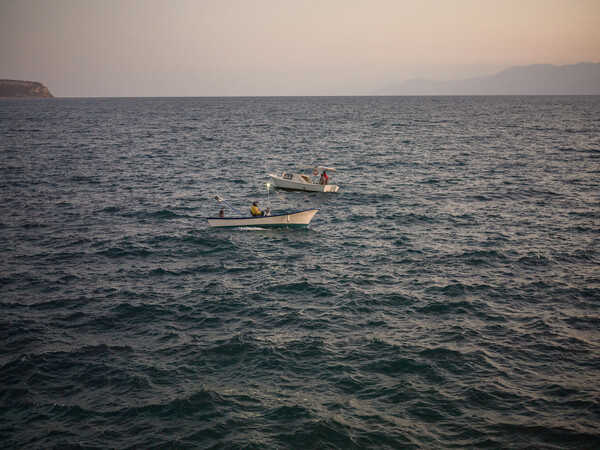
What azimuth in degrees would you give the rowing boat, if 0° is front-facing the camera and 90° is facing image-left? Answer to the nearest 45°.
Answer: approximately 270°

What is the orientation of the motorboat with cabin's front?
to the viewer's left

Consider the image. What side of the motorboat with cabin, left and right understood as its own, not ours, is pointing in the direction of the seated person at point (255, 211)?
left
